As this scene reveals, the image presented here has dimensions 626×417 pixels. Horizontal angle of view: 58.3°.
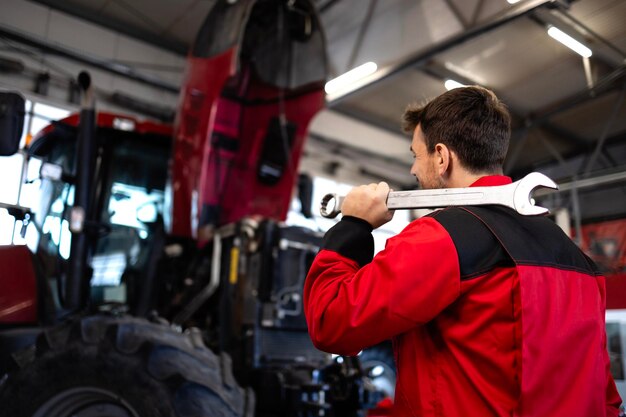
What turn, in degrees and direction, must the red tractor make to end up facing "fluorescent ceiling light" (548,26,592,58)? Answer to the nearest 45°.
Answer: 0° — it already faces it

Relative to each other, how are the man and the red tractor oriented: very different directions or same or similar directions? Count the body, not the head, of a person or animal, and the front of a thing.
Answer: very different directions

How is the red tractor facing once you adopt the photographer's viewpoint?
facing the viewer and to the right of the viewer

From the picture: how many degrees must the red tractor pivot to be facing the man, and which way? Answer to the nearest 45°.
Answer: approximately 45° to its right

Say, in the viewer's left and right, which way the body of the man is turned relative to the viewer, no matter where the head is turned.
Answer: facing away from the viewer and to the left of the viewer

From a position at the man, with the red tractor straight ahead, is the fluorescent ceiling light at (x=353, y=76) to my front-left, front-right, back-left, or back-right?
front-right

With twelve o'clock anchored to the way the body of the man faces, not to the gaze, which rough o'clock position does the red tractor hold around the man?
The red tractor is roughly at 12 o'clock from the man.

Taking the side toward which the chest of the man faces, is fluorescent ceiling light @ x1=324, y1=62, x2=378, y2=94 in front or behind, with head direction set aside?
in front
